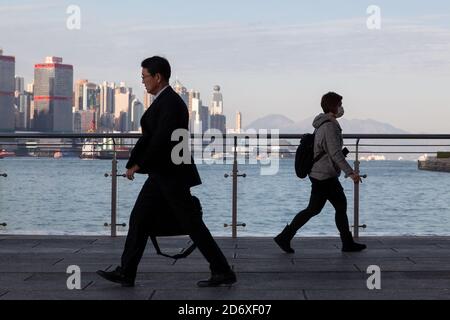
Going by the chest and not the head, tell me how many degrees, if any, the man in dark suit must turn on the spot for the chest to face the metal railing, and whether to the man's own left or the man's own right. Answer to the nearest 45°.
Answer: approximately 90° to the man's own right

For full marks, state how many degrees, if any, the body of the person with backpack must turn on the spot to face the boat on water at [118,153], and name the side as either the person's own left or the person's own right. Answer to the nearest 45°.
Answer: approximately 135° to the person's own left

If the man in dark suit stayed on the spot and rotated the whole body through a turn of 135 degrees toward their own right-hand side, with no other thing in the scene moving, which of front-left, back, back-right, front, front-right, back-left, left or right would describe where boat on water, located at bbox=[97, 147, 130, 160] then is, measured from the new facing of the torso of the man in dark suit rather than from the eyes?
front-left

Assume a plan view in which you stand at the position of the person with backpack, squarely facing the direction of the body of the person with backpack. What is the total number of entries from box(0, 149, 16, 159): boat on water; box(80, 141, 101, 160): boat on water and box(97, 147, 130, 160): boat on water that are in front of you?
0

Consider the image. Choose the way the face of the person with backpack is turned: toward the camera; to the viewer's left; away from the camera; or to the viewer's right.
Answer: to the viewer's right

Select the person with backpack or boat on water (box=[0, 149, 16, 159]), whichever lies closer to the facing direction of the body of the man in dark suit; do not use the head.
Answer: the boat on water

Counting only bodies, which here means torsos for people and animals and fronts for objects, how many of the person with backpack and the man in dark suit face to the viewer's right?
1

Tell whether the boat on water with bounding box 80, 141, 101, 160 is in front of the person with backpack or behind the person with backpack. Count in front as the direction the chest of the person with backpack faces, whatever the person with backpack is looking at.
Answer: behind

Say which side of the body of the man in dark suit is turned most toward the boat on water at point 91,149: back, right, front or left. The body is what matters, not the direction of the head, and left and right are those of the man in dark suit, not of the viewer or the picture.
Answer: right

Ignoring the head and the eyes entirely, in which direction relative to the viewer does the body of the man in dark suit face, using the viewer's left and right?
facing to the left of the viewer

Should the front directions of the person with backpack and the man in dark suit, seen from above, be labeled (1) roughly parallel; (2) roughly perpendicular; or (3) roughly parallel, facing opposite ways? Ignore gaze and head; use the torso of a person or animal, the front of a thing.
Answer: roughly parallel, facing opposite ways

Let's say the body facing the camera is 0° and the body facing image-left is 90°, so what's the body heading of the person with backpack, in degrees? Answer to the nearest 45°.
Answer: approximately 270°

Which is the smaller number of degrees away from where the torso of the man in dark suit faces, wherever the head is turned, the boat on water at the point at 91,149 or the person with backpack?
the boat on water

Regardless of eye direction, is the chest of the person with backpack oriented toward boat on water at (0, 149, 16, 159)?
no

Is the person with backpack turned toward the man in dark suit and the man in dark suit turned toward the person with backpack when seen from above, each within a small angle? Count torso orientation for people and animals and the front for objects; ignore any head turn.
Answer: no

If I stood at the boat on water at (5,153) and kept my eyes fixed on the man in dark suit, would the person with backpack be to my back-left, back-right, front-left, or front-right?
front-left

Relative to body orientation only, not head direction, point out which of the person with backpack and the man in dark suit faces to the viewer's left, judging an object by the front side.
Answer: the man in dark suit

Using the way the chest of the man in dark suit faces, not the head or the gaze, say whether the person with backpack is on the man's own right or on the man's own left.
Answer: on the man's own right
